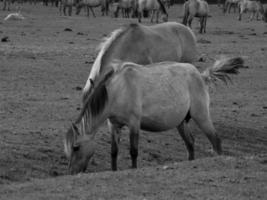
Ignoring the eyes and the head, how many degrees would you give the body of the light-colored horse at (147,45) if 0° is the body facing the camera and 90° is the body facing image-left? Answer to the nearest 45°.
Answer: approximately 90°

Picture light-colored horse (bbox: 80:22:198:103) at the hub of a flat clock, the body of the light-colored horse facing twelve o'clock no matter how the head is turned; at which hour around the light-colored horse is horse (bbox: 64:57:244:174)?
The horse is roughly at 9 o'clock from the light-colored horse.
